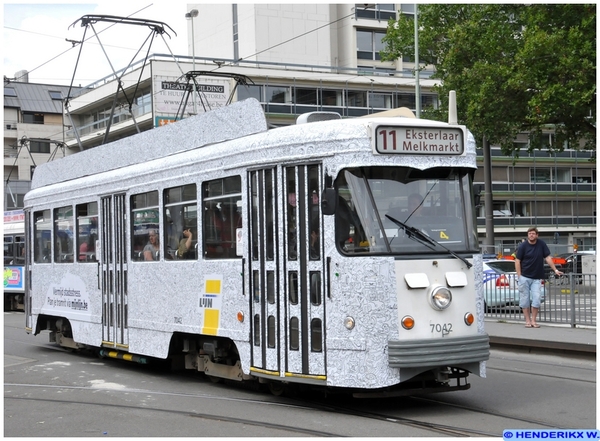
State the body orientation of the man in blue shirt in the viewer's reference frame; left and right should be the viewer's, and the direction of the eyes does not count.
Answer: facing the viewer

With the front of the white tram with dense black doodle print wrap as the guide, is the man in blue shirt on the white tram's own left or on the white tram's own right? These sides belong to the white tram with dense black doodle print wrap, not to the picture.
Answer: on the white tram's own left

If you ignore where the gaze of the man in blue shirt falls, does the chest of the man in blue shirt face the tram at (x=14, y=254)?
no

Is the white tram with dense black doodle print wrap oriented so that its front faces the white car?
no

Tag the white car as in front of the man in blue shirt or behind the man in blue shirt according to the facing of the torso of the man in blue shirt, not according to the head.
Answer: behind

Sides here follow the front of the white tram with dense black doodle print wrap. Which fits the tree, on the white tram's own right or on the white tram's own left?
on the white tram's own left

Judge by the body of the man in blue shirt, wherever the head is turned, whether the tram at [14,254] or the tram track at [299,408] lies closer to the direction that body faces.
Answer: the tram track

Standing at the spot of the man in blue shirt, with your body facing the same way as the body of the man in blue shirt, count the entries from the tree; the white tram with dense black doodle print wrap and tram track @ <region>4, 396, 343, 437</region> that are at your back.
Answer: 1

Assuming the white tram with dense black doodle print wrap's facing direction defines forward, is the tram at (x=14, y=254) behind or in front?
behind

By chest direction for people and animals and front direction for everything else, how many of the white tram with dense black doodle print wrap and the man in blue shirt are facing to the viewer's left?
0
